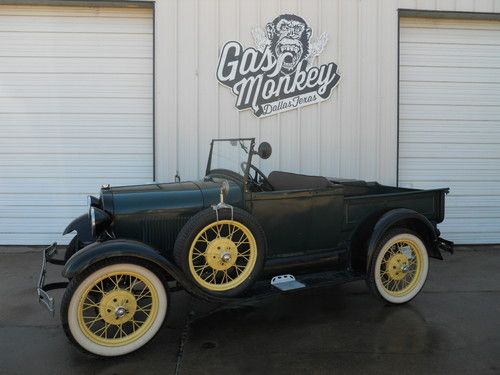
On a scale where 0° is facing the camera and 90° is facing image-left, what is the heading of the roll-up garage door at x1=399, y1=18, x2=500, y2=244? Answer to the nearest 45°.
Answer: approximately 0°

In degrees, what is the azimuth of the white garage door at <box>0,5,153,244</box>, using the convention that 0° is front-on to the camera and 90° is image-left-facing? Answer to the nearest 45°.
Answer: approximately 0°

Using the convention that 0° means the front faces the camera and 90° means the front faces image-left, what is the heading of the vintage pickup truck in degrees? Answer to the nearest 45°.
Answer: approximately 45°

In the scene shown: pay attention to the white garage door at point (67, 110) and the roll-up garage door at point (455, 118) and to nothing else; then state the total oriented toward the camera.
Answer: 2

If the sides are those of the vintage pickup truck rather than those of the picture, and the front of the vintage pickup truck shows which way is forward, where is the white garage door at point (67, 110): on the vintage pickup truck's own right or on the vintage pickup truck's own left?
on the vintage pickup truck's own right

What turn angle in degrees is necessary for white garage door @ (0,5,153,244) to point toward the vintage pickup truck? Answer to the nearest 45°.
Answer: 0° — it already faces it

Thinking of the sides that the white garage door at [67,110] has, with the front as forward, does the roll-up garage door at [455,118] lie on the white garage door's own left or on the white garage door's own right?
on the white garage door's own left

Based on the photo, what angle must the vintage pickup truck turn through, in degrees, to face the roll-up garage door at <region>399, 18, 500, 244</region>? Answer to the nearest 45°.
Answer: approximately 180°
